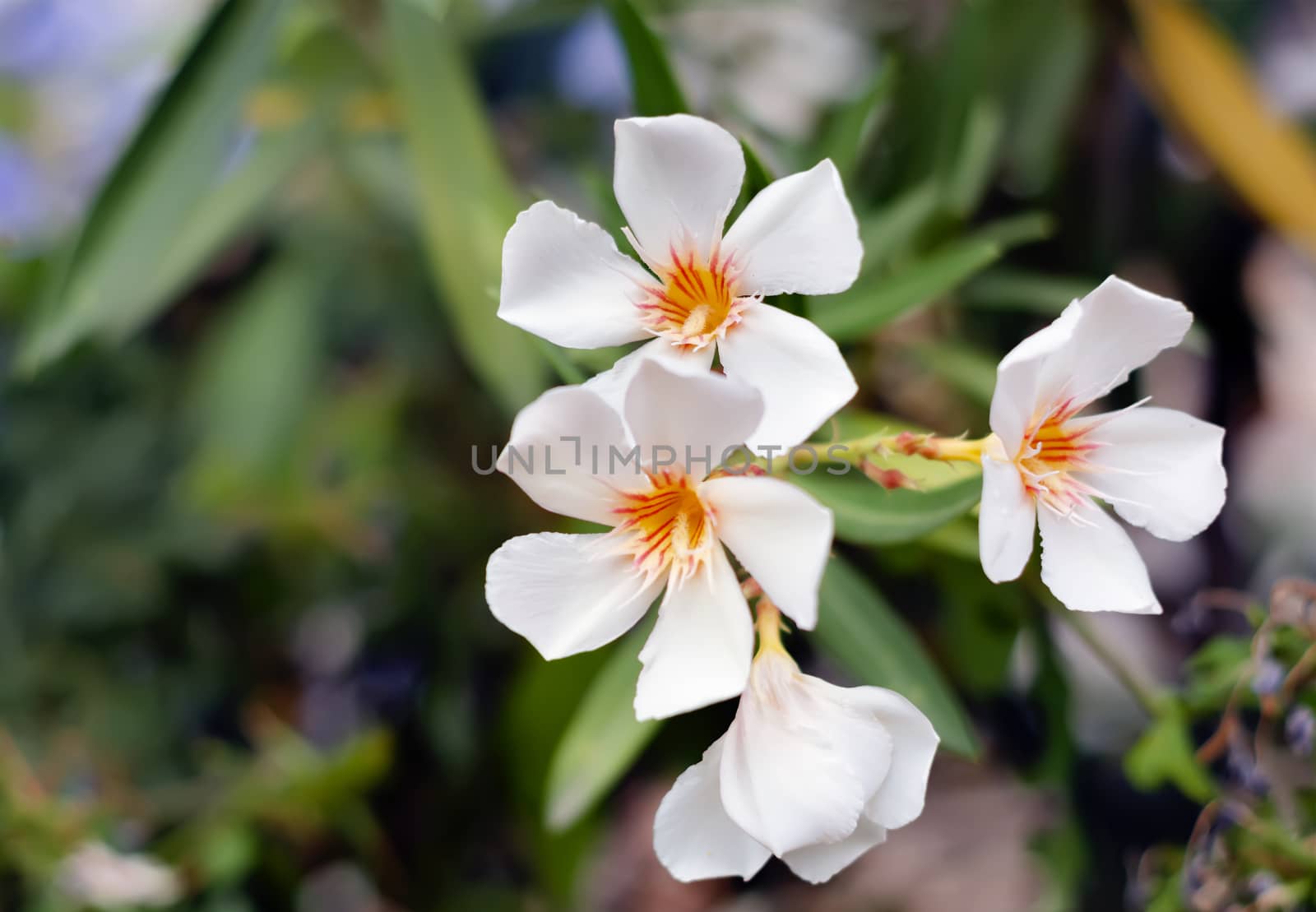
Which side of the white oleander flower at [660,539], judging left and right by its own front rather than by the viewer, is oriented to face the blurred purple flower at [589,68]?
back

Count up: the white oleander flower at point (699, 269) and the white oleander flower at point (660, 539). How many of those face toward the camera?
2

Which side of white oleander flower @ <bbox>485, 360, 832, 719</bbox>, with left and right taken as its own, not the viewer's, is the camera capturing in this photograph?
front

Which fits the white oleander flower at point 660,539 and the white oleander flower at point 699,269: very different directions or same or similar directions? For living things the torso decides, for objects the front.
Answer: same or similar directions

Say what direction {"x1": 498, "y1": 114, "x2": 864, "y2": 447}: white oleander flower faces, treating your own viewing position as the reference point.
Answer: facing the viewer

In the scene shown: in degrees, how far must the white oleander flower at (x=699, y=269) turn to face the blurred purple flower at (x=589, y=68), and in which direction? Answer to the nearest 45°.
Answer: approximately 180°
